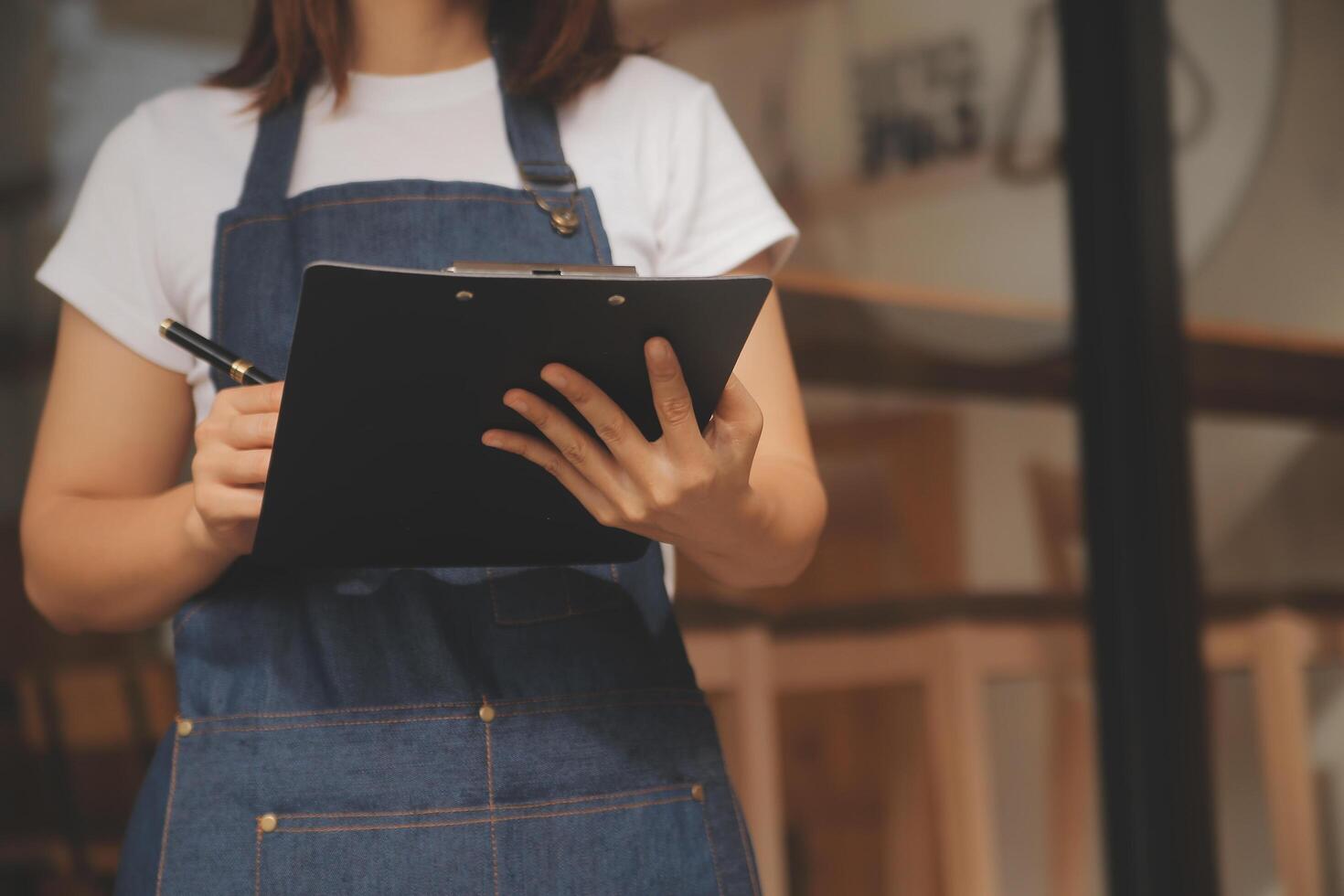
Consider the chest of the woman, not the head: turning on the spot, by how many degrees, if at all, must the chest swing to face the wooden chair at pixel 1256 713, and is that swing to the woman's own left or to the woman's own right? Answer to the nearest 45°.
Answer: approximately 135° to the woman's own left

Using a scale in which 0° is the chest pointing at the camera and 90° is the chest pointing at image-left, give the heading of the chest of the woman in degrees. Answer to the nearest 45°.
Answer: approximately 0°
